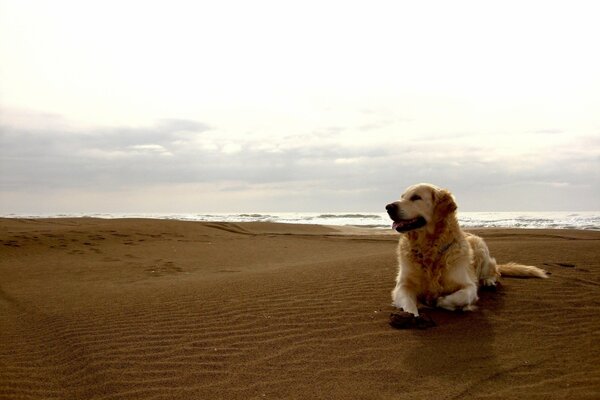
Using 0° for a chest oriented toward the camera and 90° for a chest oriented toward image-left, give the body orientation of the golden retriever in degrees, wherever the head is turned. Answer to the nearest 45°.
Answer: approximately 45°
